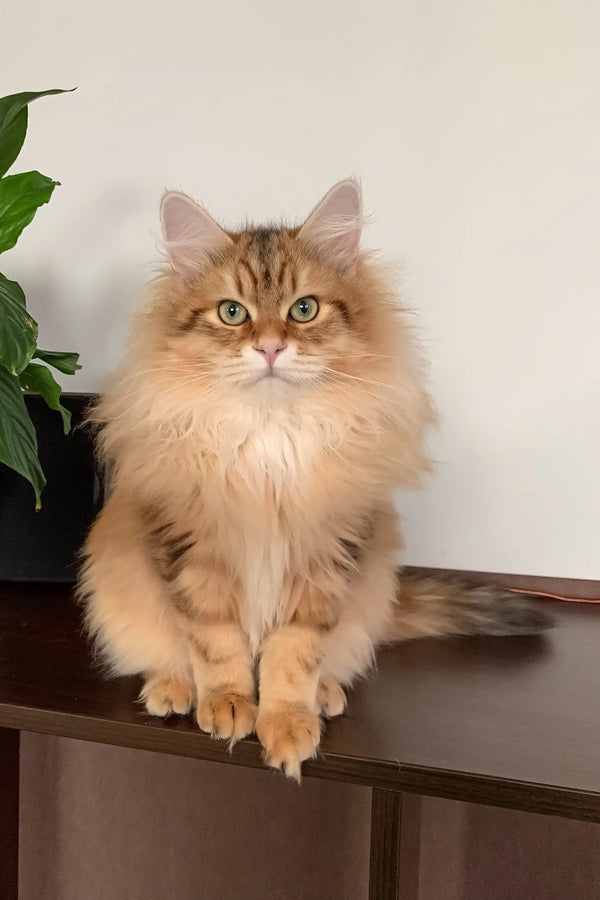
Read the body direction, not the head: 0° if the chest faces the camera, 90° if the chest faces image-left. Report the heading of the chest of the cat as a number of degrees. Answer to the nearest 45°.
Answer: approximately 0°

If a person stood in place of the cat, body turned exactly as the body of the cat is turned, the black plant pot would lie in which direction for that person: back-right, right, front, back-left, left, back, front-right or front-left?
back-right
